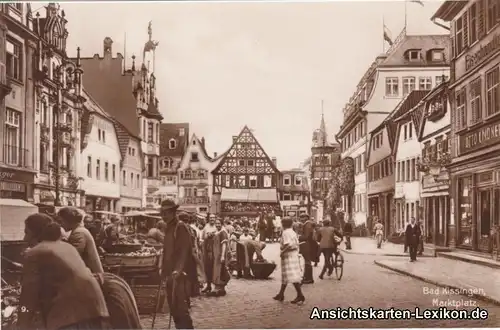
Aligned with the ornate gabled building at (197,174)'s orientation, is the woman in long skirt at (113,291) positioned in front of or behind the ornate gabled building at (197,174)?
in front

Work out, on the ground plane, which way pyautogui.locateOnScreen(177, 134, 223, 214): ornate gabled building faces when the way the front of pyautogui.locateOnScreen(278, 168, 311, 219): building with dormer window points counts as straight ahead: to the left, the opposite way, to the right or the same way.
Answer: the same way

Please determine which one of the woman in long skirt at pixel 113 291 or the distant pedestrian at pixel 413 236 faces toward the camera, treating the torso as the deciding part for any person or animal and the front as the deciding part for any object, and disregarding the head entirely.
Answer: the distant pedestrian

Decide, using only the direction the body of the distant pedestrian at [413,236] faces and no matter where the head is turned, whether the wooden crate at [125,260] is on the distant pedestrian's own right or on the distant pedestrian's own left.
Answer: on the distant pedestrian's own right

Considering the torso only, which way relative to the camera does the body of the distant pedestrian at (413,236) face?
toward the camera

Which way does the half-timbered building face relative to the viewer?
toward the camera

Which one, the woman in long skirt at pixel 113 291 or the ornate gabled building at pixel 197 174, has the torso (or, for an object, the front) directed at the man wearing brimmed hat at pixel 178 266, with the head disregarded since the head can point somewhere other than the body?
the ornate gabled building
